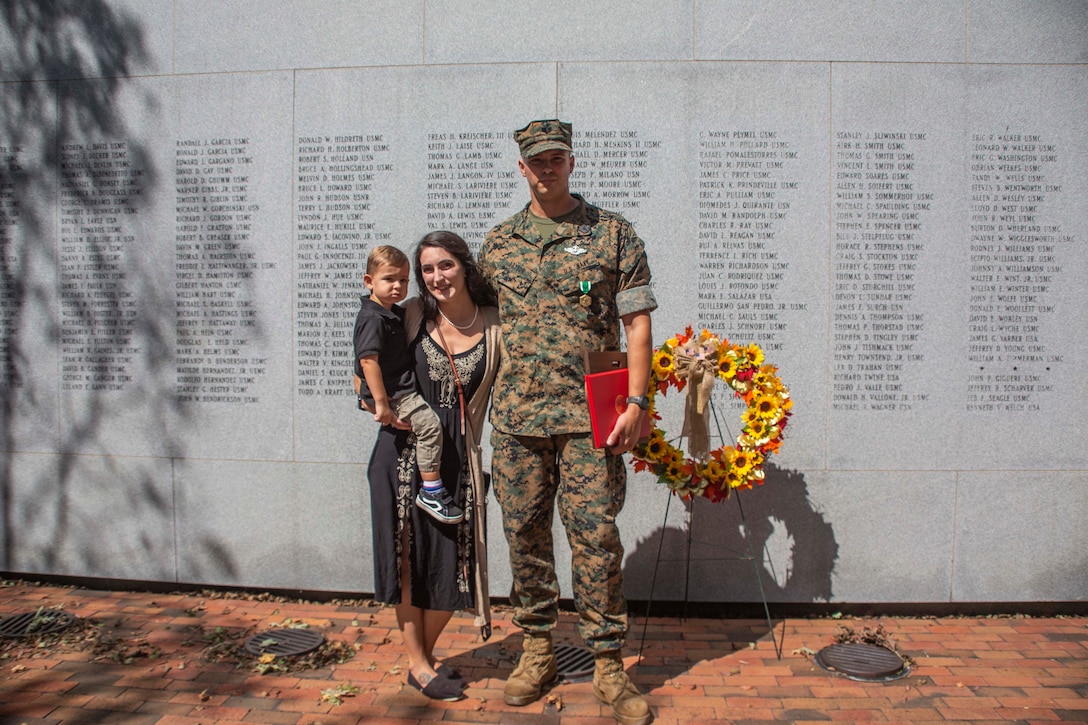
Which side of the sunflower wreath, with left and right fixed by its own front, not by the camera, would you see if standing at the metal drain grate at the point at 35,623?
right

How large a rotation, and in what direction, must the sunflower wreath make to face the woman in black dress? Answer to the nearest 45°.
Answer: approximately 45° to its right

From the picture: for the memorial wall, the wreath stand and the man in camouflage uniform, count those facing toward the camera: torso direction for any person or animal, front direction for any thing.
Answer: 3

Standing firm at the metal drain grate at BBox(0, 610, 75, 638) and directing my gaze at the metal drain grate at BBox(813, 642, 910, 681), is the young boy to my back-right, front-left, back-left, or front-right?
front-right

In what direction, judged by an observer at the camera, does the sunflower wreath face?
facing the viewer

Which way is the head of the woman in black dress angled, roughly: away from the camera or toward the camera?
toward the camera

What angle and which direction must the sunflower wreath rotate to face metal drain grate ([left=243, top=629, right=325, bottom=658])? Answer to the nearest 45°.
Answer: approximately 90° to its right

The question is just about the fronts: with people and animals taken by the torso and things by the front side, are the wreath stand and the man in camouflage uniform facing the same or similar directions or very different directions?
same or similar directions

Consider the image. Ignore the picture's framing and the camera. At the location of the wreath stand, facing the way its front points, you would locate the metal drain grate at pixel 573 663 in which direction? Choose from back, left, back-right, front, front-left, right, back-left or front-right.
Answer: front-right
